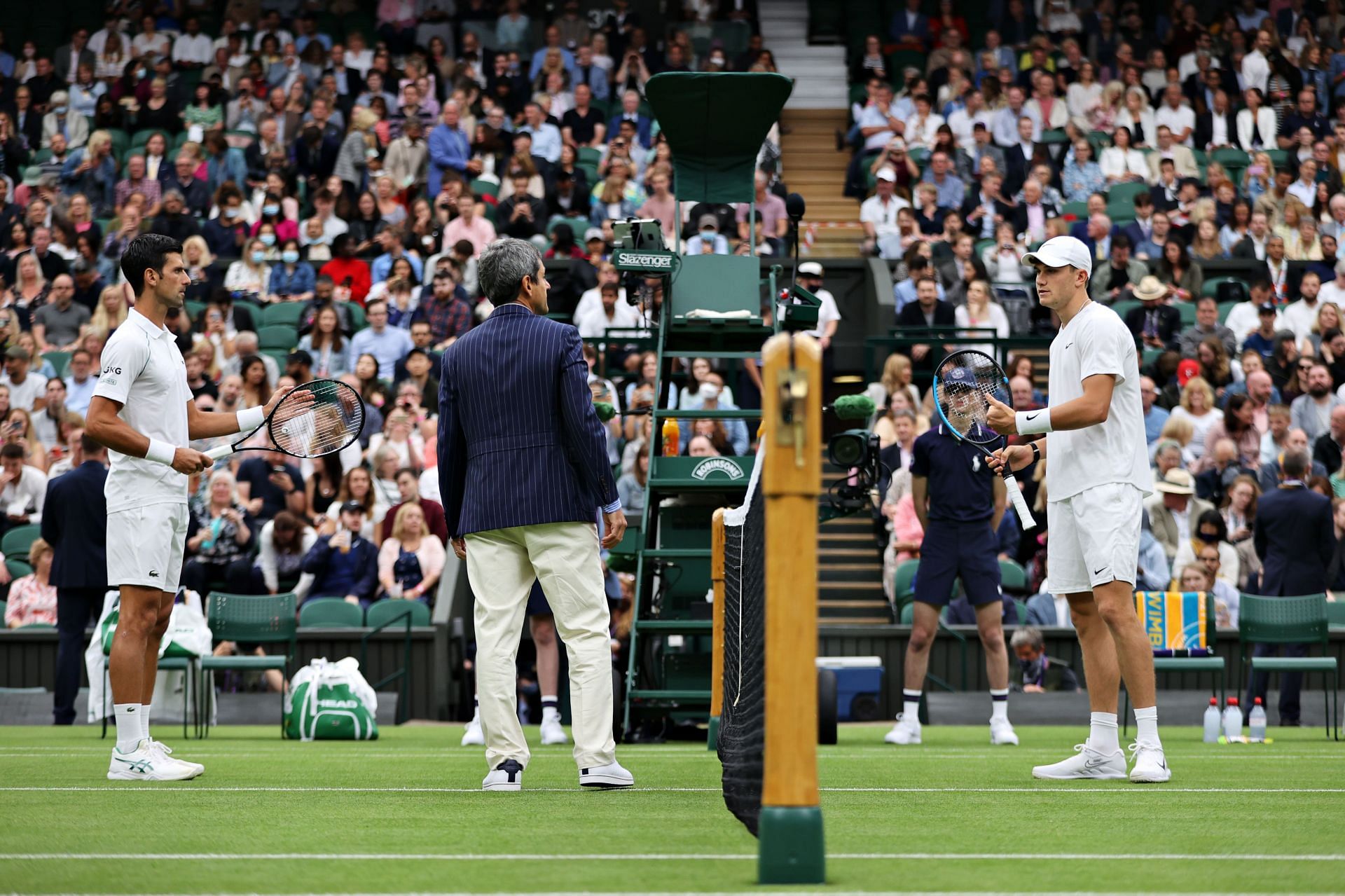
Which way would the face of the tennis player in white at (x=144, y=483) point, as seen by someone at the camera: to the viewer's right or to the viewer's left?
to the viewer's right

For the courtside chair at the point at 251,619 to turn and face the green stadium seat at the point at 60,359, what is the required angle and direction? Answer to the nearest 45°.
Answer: approximately 180°

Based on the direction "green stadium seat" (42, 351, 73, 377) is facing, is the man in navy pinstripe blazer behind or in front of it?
in front

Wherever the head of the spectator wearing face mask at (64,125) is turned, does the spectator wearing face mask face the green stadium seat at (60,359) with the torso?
yes

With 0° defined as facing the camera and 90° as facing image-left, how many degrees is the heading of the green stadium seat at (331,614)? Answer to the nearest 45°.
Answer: approximately 0°

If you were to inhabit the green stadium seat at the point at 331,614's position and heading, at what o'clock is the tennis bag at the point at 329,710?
The tennis bag is roughly at 12 o'clock from the green stadium seat.

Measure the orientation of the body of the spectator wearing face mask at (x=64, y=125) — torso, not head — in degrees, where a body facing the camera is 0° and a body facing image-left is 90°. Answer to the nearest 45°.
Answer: approximately 0°

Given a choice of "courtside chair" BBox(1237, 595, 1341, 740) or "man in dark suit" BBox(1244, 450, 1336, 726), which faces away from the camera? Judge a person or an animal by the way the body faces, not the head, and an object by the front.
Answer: the man in dark suit

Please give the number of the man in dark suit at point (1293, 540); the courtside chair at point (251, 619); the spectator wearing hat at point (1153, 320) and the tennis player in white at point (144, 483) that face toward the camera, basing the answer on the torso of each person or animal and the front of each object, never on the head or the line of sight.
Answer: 2
